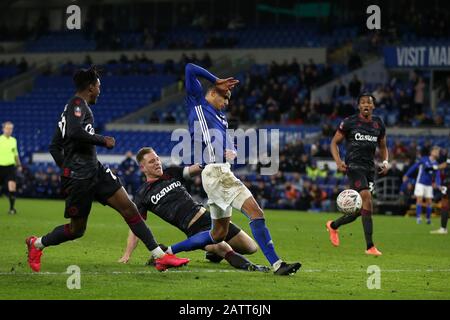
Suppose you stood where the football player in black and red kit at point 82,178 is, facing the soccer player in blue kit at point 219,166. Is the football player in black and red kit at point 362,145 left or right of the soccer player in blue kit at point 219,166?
left

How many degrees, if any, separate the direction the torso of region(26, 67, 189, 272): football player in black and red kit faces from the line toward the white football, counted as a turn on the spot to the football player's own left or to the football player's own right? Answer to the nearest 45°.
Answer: approximately 45° to the football player's own left

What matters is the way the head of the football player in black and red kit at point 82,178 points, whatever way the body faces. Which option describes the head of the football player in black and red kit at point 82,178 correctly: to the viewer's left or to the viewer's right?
to the viewer's right

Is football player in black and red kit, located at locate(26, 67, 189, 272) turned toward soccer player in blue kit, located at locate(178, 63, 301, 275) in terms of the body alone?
yes

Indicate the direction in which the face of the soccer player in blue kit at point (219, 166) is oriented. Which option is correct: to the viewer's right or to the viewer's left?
to the viewer's right

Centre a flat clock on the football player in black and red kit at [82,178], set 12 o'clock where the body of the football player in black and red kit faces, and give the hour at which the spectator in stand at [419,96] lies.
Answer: The spectator in stand is roughly at 10 o'clock from the football player in black and red kit.

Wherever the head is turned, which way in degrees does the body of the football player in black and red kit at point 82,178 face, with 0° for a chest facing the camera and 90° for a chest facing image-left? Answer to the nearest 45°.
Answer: approximately 270°

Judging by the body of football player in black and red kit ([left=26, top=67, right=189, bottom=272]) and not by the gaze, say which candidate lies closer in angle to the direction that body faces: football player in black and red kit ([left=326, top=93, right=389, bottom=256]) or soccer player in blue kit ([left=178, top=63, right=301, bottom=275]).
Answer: the soccer player in blue kit

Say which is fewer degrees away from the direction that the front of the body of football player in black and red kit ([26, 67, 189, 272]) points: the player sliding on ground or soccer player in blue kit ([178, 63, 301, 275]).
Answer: the soccer player in blue kit
